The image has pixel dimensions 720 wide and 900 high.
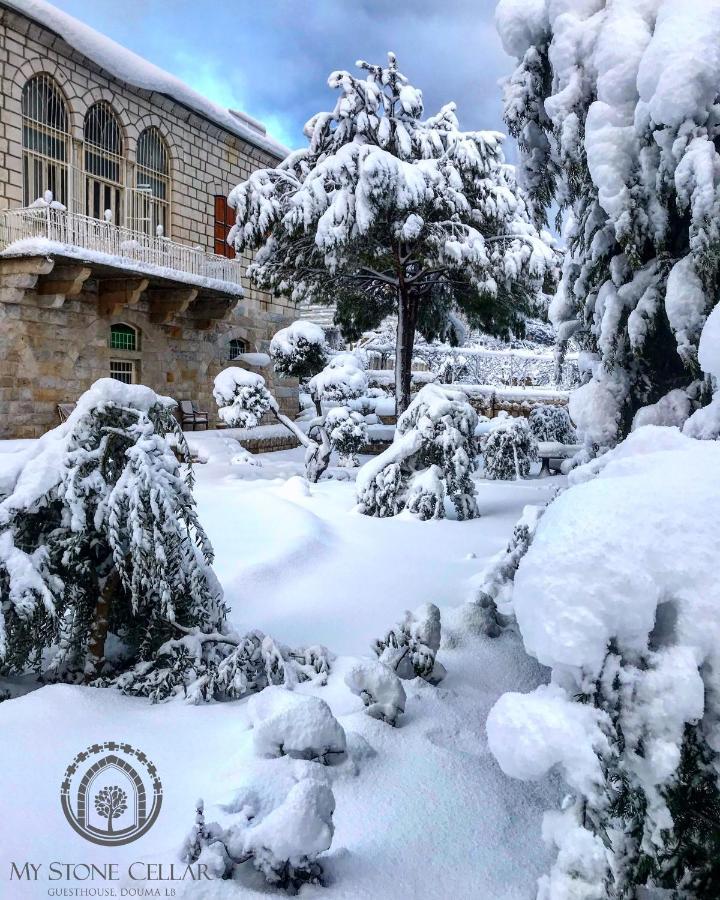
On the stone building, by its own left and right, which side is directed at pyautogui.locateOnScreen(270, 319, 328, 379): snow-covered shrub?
front

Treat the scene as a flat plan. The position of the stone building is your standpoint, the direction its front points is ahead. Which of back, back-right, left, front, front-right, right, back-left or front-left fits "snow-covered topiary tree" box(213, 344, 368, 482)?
front

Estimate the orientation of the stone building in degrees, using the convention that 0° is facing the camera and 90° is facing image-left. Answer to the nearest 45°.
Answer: approximately 315°

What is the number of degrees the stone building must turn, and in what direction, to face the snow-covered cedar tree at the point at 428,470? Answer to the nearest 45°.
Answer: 0° — it already faces it

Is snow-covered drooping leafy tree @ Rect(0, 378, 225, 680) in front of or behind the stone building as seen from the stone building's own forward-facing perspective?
in front

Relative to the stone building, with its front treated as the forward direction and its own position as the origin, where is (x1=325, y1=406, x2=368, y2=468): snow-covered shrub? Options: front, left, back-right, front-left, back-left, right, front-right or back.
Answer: front

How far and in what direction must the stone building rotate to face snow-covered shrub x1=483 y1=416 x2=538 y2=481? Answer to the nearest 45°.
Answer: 0° — it already faces it

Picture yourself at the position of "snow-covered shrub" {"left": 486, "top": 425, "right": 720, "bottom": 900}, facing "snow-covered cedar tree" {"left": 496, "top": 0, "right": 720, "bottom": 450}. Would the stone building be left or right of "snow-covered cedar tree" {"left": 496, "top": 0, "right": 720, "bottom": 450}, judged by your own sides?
left

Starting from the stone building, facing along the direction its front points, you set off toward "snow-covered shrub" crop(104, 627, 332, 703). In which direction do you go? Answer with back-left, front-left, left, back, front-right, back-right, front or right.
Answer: front-right

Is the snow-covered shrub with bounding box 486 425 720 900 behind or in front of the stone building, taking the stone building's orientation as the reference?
in front

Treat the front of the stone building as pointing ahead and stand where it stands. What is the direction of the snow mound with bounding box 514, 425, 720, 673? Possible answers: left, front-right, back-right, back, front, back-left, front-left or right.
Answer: front-right

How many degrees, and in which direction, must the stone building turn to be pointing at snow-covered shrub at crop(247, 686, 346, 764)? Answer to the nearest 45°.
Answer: approximately 45° to its right

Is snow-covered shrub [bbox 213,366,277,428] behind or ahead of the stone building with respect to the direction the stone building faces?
ahead

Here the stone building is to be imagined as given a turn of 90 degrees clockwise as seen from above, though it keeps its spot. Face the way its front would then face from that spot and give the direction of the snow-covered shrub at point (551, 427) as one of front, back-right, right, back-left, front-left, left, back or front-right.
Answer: back-left

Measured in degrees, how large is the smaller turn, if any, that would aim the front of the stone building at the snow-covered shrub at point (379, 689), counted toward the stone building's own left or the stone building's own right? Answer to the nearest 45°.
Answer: approximately 45° to the stone building's own right
